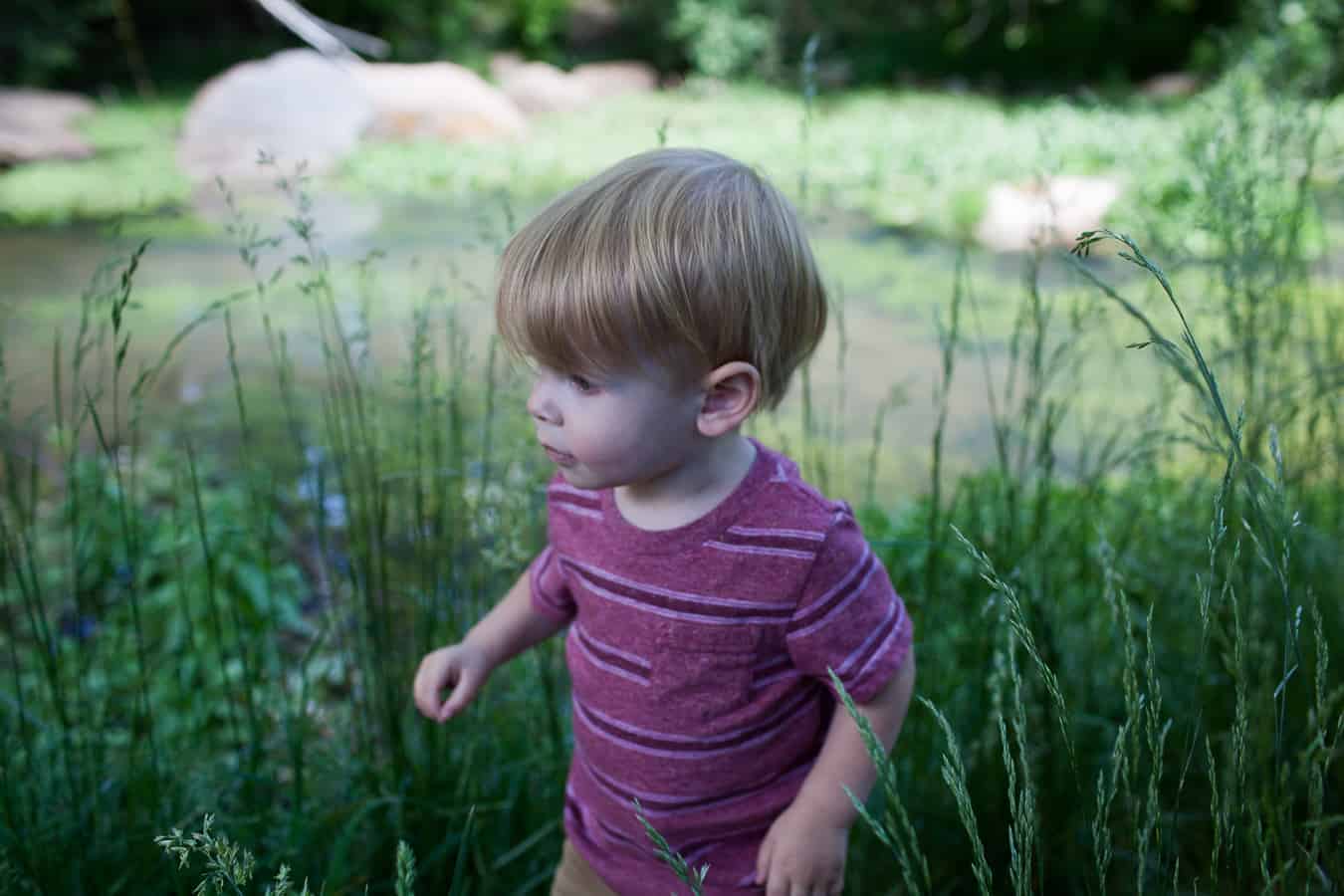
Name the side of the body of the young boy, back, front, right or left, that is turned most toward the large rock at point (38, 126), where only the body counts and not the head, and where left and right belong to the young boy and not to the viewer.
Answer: right

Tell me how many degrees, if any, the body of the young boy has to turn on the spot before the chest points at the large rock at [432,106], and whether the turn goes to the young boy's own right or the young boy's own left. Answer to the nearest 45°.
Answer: approximately 135° to the young boy's own right

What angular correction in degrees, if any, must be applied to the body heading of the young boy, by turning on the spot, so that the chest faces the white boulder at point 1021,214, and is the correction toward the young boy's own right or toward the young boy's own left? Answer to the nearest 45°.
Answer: approximately 135° to the young boy's own right

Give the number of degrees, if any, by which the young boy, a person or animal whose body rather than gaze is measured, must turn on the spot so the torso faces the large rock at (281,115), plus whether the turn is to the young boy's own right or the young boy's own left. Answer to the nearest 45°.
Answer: approximately 135° to the young boy's own right

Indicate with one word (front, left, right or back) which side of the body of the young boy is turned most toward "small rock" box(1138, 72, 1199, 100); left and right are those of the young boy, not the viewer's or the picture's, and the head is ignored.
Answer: back

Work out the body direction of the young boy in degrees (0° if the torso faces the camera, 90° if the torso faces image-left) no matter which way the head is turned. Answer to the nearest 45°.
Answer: approximately 45°

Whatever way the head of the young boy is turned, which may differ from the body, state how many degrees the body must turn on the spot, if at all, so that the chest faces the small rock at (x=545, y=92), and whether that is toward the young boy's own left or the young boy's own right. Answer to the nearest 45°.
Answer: approximately 135° to the young boy's own right

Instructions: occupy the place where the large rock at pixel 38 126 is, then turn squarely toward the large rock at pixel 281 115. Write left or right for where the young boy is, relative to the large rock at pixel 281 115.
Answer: right
